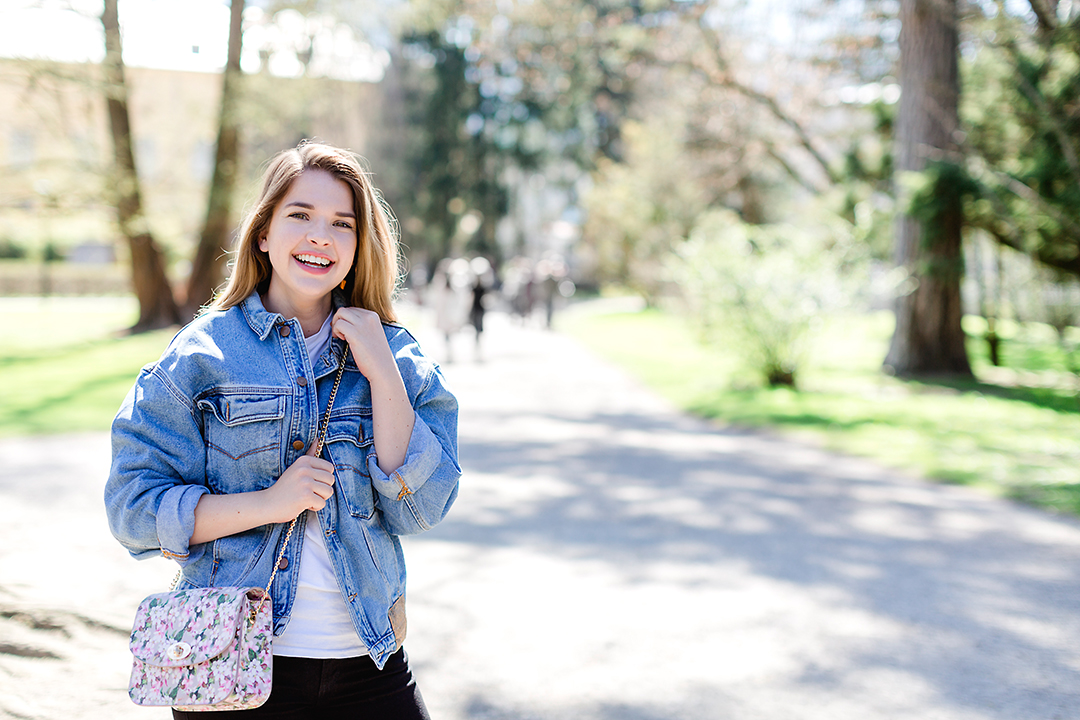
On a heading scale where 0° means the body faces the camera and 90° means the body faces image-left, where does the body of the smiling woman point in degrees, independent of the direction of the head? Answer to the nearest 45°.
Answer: approximately 0°

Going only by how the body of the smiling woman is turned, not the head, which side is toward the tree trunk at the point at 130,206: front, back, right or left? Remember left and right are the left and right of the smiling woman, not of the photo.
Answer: back

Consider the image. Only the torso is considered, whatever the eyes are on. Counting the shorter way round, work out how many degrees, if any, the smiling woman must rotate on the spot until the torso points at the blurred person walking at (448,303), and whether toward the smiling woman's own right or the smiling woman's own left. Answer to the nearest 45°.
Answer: approximately 180°

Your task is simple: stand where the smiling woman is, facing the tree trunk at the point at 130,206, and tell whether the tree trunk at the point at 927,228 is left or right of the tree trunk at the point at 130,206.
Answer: right
